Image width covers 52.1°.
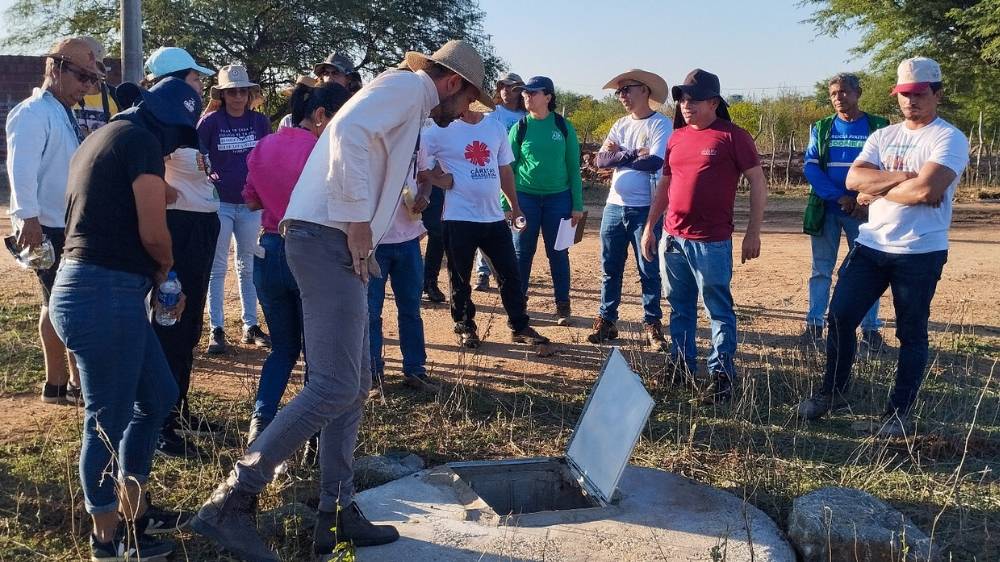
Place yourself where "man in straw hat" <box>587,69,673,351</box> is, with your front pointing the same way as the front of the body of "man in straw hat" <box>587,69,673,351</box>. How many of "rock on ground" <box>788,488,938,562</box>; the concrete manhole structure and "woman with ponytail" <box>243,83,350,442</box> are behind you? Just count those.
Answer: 0

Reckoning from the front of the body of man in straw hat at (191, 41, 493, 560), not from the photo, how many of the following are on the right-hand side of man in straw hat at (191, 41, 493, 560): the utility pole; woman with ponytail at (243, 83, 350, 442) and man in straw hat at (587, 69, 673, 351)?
0

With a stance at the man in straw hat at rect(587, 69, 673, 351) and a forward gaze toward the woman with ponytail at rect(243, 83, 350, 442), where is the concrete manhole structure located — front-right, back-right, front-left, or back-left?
front-left

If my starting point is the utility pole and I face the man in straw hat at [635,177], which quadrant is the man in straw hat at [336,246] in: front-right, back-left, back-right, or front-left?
front-right

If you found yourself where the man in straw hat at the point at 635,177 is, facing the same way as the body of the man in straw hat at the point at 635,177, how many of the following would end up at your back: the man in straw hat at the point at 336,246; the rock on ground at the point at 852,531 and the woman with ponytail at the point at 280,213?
0

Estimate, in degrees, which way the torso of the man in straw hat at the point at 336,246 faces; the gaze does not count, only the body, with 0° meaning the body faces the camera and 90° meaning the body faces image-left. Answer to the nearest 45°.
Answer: approximately 270°

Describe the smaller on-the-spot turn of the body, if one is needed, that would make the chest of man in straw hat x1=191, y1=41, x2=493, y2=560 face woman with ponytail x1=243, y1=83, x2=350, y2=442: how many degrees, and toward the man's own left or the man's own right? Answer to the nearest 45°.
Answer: approximately 90° to the man's own left

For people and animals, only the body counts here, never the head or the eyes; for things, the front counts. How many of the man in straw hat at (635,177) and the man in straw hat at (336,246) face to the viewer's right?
1

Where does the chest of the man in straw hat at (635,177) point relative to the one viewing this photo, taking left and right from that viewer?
facing the viewer and to the left of the viewer

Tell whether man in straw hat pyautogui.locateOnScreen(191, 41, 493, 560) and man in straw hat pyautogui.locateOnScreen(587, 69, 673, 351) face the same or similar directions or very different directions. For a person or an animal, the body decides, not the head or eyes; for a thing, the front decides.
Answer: very different directions

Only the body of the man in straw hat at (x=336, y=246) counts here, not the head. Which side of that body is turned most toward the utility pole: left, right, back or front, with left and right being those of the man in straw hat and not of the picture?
left

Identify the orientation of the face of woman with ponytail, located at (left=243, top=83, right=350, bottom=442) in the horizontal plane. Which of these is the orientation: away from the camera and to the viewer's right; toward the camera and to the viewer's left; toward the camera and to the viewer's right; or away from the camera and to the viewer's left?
away from the camera and to the viewer's right

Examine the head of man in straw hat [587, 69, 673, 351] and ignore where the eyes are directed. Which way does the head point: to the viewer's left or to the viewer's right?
to the viewer's left

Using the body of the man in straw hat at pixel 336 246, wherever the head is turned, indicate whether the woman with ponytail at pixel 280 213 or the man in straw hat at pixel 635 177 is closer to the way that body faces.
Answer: the man in straw hat

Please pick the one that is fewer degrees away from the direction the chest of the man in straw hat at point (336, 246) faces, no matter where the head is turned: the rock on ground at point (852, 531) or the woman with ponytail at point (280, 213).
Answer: the rock on ground

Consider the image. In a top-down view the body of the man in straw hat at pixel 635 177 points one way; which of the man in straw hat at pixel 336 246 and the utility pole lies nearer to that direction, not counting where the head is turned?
the man in straw hat

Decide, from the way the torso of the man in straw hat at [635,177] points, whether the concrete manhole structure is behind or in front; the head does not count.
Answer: in front

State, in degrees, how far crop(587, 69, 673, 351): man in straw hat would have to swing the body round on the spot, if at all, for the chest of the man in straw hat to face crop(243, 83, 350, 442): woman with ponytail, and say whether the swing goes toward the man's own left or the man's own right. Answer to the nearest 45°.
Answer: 0° — they already face them
